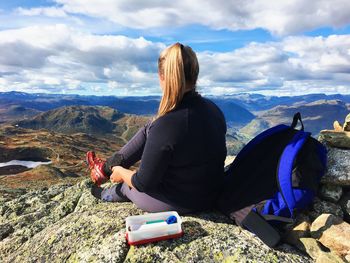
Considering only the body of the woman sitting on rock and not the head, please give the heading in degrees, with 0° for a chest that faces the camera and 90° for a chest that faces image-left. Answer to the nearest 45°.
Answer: approximately 135°

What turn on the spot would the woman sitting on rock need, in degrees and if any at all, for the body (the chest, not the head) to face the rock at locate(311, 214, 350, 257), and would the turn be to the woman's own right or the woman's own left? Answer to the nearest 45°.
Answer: approximately 135° to the woman's own right

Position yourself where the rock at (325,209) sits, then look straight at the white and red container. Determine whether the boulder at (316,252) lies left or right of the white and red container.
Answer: left

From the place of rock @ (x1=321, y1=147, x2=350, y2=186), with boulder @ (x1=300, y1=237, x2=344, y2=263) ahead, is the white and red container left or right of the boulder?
right

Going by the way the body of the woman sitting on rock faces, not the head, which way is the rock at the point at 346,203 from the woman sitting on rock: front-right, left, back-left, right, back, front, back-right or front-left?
back-right

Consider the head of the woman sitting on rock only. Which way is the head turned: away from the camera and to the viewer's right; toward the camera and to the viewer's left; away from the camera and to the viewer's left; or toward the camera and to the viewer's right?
away from the camera and to the viewer's left

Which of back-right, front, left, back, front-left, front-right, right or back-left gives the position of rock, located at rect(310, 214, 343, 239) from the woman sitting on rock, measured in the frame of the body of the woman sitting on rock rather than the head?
back-right

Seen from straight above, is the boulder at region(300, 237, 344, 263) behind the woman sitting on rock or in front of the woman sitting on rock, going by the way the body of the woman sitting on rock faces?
behind
